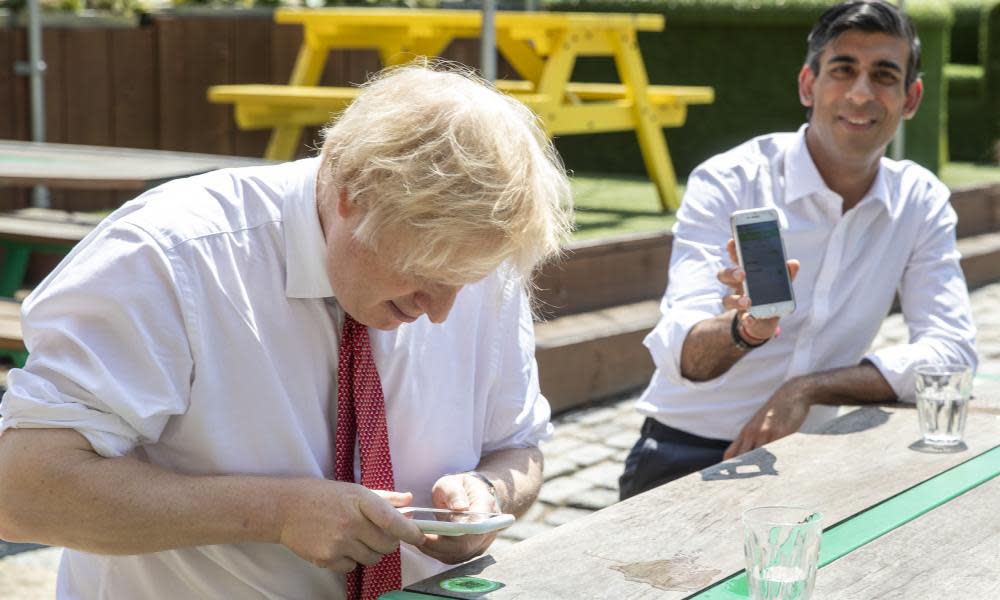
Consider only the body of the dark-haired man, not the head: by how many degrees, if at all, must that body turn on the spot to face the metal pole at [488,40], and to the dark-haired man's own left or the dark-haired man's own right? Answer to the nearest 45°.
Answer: approximately 135° to the dark-haired man's own right

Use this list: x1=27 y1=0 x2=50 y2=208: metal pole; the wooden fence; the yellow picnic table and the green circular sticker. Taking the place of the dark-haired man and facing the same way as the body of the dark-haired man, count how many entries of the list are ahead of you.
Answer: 1

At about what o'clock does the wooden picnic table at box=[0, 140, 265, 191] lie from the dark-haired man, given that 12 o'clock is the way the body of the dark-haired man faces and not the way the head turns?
The wooden picnic table is roughly at 4 o'clock from the dark-haired man.

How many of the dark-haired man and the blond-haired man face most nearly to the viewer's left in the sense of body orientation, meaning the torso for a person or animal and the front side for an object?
0

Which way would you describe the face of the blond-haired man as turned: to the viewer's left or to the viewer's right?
to the viewer's right

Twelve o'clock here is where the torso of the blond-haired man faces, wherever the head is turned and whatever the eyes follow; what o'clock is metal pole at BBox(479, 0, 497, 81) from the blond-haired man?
The metal pole is roughly at 8 o'clock from the blond-haired man.

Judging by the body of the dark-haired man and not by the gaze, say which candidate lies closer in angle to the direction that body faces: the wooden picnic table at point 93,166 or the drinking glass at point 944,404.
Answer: the drinking glass

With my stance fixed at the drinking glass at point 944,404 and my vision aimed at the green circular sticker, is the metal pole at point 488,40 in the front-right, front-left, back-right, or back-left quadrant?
back-right

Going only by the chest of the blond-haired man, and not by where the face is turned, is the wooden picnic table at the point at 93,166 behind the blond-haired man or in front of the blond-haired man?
behind

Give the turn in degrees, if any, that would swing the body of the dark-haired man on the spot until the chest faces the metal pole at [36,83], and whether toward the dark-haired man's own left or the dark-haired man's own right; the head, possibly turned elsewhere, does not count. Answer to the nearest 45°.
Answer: approximately 135° to the dark-haired man's own right

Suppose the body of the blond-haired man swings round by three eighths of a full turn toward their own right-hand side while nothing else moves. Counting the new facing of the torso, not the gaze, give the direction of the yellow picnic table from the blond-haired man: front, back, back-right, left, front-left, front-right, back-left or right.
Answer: right

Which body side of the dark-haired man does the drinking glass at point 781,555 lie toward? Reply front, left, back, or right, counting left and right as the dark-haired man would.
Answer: front

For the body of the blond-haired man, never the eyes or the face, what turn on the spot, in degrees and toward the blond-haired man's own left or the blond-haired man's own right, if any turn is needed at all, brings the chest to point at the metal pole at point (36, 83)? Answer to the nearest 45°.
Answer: approximately 135° to the blond-haired man's own left

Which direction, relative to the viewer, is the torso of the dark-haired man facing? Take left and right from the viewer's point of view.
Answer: facing the viewer

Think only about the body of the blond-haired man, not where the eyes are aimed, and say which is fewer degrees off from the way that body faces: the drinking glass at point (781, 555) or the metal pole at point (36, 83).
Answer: the drinking glass

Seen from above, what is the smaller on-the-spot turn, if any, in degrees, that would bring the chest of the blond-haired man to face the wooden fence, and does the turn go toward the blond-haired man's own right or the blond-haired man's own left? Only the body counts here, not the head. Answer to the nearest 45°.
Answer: approximately 135° to the blond-haired man's own left
